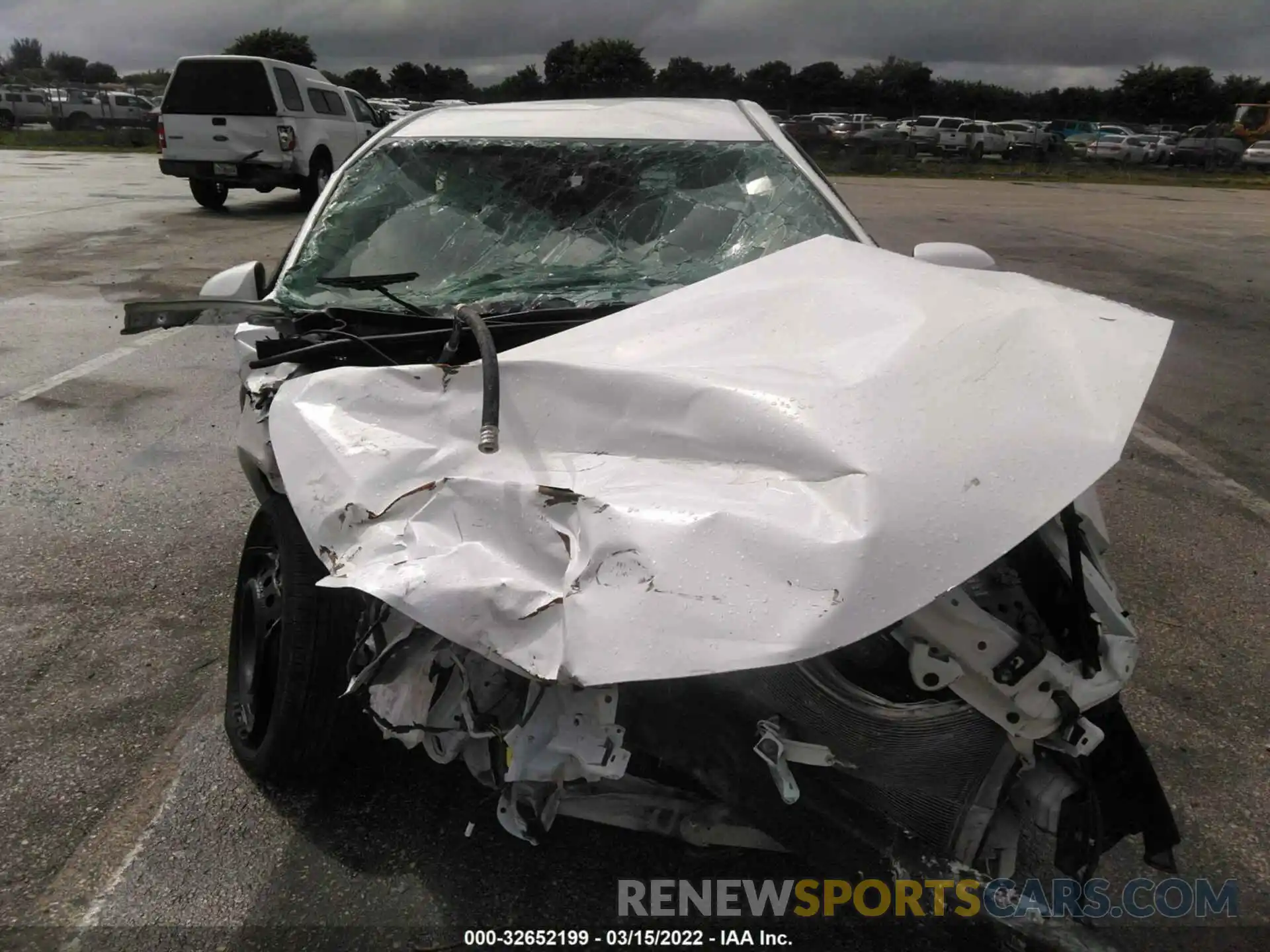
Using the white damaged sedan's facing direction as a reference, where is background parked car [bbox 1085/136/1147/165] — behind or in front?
behind

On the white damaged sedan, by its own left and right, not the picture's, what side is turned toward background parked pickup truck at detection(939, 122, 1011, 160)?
back

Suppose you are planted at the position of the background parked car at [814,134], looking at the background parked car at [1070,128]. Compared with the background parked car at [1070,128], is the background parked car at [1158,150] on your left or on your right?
right

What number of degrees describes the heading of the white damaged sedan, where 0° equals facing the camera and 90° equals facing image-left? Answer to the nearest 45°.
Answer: approximately 0°

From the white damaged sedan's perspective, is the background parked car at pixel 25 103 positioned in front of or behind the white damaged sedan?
behind

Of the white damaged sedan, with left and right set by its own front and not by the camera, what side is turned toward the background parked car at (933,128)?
back

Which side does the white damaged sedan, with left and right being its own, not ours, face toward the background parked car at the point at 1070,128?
back

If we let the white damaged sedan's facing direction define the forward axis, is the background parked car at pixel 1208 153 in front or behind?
behind

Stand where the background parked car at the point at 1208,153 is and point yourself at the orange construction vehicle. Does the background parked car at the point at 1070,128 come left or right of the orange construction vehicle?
left
